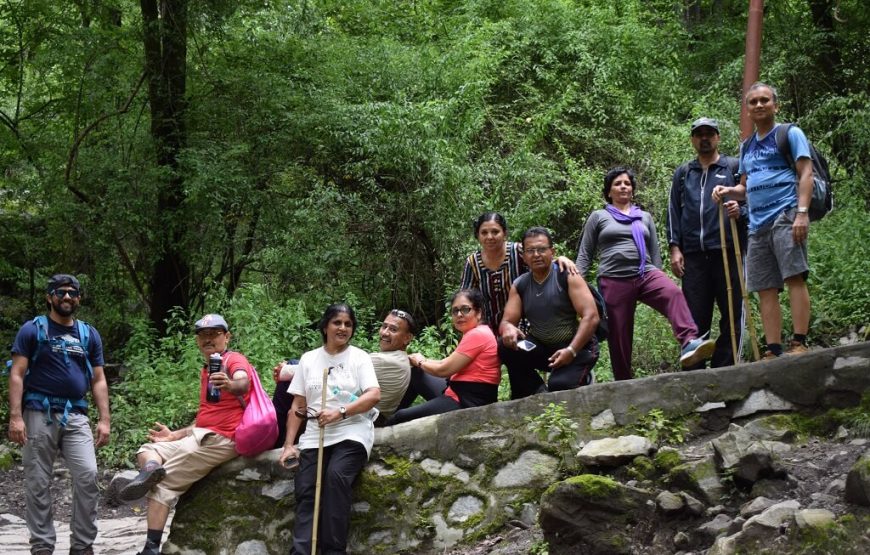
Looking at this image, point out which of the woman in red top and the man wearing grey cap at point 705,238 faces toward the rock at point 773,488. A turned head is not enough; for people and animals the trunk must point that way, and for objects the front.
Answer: the man wearing grey cap

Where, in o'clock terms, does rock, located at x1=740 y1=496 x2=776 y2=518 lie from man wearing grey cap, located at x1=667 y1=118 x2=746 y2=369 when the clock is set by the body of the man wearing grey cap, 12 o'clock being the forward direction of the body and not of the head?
The rock is roughly at 12 o'clock from the man wearing grey cap.

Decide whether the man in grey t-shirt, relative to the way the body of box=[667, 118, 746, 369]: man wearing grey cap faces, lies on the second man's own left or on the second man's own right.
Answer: on the second man's own right

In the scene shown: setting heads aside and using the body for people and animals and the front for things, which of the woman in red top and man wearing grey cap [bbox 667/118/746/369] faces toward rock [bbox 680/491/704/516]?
the man wearing grey cap

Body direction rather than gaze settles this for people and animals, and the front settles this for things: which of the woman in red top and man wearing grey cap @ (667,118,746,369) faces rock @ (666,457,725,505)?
the man wearing grey cap

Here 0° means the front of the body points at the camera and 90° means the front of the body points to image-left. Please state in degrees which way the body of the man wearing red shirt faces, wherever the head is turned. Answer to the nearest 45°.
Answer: approximately 45°
